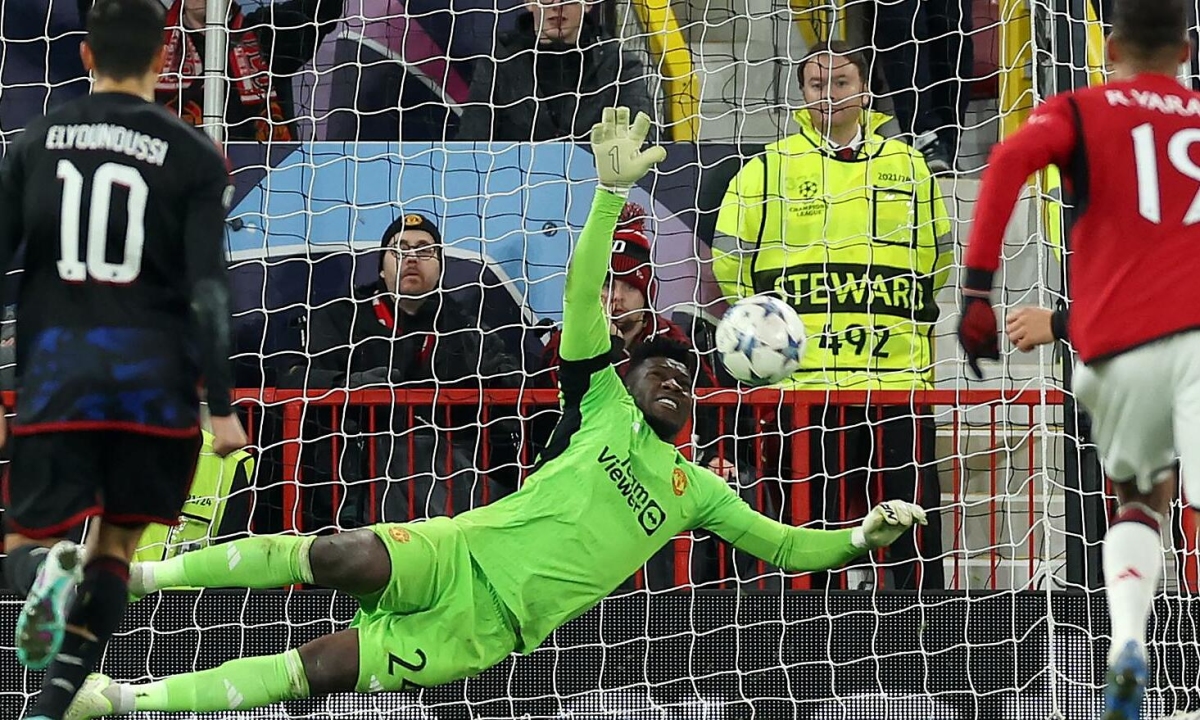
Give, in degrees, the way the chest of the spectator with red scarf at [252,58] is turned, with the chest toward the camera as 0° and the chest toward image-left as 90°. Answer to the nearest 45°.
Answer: approximately 0°

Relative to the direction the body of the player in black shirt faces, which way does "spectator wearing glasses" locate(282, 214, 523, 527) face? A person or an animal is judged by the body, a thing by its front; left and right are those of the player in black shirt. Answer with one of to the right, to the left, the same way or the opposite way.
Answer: the opposite way

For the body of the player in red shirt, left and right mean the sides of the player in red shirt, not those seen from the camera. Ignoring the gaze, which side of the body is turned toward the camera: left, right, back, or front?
back

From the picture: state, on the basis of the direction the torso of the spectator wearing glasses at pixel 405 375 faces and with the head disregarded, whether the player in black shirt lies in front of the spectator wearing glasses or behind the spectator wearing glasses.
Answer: in front

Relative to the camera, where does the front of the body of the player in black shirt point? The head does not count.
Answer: away from the camera

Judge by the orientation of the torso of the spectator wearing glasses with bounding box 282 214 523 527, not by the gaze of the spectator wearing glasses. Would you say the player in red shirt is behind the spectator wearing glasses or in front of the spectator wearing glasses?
in front

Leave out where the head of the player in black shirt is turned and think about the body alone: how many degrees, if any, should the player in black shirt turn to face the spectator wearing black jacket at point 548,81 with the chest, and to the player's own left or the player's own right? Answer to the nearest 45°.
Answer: approximately 45° to the player's own right

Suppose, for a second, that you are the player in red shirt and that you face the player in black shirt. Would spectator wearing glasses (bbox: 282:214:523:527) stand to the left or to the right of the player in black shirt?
right
